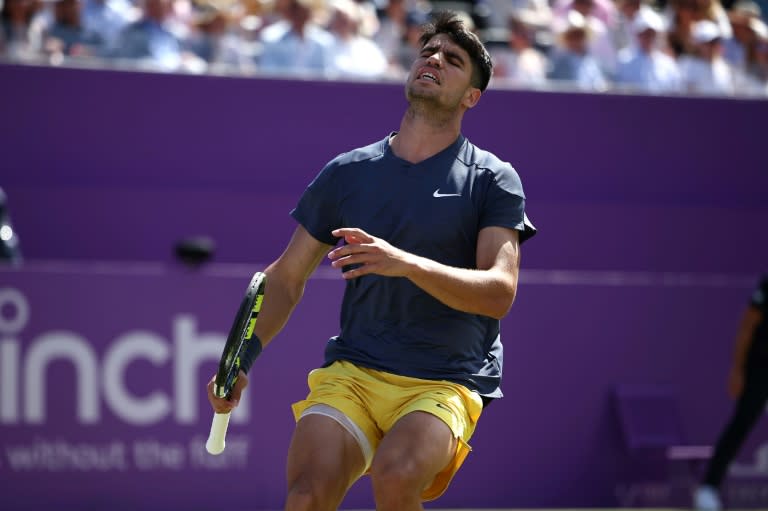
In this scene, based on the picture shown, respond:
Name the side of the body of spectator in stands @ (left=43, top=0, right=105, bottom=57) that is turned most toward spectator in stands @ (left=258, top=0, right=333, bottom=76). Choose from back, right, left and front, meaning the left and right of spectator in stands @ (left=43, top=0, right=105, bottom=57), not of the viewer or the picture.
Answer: left

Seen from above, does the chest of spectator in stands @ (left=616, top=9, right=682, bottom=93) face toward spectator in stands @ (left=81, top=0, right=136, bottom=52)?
no

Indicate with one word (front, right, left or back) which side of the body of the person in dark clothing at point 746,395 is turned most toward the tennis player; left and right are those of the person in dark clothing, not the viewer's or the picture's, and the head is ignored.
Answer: front

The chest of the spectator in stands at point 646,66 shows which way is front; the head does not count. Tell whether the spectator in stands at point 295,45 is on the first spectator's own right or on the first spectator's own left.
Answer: on the first spectator's own right

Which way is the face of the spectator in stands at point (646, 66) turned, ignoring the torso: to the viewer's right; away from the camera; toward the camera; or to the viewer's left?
toward the camera

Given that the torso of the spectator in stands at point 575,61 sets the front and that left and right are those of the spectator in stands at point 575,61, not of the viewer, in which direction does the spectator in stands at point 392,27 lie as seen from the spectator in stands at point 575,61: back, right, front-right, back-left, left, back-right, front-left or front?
right

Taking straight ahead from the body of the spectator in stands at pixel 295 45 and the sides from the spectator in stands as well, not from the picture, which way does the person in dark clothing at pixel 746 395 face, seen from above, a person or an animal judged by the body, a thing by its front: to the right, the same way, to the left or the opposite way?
the same way

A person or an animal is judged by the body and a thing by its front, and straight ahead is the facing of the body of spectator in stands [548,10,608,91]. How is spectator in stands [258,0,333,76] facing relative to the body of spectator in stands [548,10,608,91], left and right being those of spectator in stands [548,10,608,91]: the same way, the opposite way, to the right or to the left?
the same way

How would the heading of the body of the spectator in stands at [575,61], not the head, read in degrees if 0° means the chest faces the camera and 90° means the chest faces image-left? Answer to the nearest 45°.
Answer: approximately 0°

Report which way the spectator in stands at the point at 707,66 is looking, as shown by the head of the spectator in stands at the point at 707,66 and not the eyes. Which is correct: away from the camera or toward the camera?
toward the camera

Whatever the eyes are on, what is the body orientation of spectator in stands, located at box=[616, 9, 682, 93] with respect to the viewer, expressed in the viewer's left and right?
facing the viewer

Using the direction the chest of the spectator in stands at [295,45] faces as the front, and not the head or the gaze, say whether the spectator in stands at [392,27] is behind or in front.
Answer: behind

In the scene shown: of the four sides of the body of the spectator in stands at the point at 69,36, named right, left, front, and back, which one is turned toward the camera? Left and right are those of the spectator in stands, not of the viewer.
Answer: front

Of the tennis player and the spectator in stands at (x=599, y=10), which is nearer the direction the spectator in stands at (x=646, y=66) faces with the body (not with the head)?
the tennis player

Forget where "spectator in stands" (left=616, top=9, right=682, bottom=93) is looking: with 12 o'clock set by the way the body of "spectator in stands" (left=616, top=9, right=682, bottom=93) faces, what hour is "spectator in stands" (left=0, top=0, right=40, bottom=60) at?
"spectator in stands" (left=0, top=0, right=40, bottom=60) is roughly at 2 o'clock from "spectator in stands" (left=616, top=9, right=682, bottom=93).
